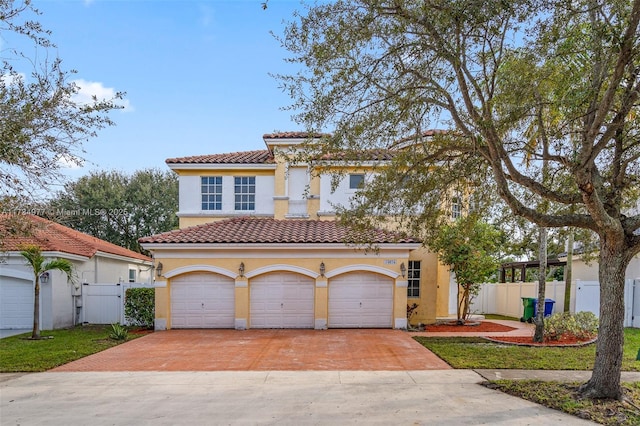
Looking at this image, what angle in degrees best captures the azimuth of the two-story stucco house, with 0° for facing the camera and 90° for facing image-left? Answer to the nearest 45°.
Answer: approximately 0°

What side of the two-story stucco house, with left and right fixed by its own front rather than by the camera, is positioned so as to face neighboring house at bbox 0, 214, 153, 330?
right

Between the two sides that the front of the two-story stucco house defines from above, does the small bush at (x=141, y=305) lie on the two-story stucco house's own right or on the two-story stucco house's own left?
on the two-story stucco house's own right

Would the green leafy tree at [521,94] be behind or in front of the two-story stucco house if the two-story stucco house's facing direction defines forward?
in front

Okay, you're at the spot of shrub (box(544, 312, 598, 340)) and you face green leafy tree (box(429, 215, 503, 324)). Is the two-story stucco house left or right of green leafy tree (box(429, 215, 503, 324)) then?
left

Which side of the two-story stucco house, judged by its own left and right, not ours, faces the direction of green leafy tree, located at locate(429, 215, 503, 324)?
left
